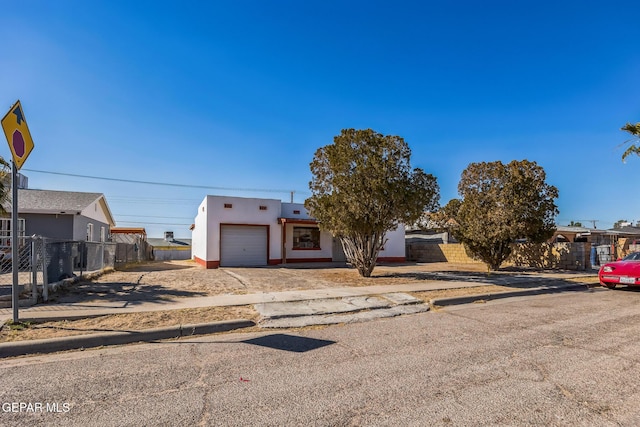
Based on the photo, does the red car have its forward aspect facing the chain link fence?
yes

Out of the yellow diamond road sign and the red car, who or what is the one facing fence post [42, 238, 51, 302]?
the red car

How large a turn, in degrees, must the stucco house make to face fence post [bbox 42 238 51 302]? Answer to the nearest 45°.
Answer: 0° — it already faces it

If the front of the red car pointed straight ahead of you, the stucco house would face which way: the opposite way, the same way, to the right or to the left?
to the left

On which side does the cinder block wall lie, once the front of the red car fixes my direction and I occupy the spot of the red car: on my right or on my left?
on my right

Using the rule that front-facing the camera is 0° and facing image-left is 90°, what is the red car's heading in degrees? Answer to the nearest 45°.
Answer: approximately 45°

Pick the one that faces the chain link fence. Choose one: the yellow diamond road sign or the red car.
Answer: the red car

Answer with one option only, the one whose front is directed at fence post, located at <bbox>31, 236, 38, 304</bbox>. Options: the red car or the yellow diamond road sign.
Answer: the red car
